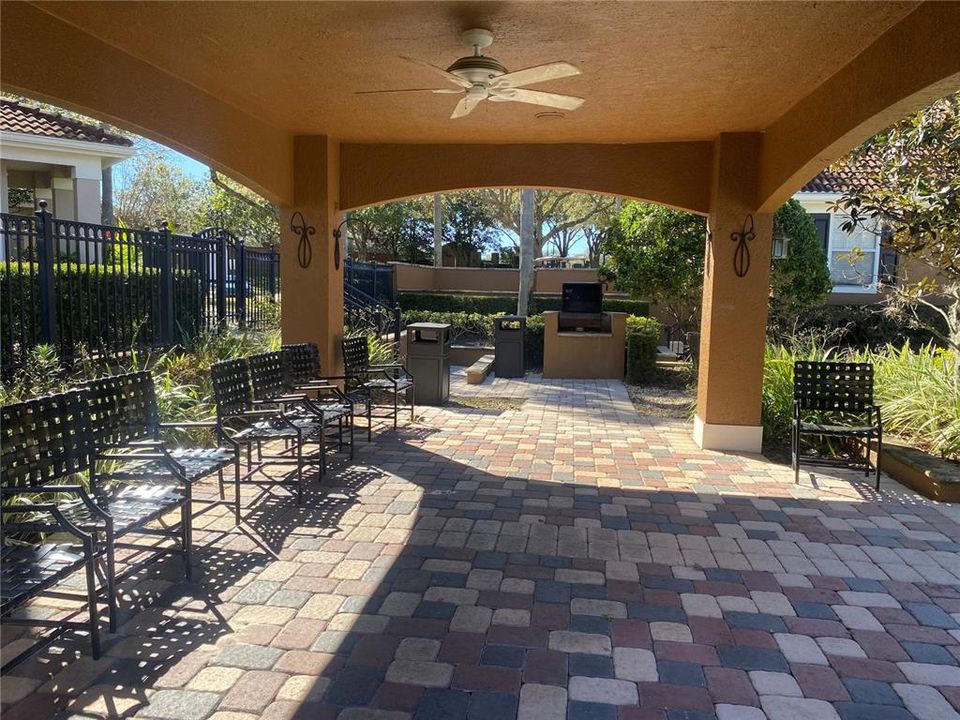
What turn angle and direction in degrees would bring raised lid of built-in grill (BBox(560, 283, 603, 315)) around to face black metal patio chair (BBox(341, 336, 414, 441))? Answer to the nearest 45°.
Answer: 0° — it already faces it

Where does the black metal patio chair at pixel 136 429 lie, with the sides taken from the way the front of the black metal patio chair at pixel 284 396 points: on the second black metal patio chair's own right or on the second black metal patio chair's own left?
on the second black metal patio chair's own right

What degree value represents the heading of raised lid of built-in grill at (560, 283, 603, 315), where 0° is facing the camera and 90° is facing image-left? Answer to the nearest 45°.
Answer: approximately 0°

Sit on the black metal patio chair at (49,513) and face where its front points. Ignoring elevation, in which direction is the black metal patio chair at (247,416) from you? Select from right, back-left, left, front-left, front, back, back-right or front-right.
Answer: left

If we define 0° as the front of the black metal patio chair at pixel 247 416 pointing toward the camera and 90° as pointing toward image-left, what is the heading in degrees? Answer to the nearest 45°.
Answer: approximately 315°

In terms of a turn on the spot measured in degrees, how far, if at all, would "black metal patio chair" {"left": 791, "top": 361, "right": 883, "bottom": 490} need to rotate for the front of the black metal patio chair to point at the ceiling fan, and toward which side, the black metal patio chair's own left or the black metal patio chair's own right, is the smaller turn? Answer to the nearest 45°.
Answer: approximately 45° to the black metal patio chair's own right

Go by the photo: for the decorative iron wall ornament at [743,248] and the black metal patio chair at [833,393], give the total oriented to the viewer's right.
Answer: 0

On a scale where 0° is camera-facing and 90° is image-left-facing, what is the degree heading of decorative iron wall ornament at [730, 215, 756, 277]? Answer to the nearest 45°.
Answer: approximately 0°

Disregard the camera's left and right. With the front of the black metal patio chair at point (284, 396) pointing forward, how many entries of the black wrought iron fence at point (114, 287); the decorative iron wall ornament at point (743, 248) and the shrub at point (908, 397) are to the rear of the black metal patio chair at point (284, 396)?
1

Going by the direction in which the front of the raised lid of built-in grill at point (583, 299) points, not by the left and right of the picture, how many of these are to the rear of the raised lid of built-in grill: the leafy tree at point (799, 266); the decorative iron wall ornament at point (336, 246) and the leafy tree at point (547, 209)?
1

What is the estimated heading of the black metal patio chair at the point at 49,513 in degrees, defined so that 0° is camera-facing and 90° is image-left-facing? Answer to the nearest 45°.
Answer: approximately 315°

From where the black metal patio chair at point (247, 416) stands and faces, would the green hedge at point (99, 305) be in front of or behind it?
behind
